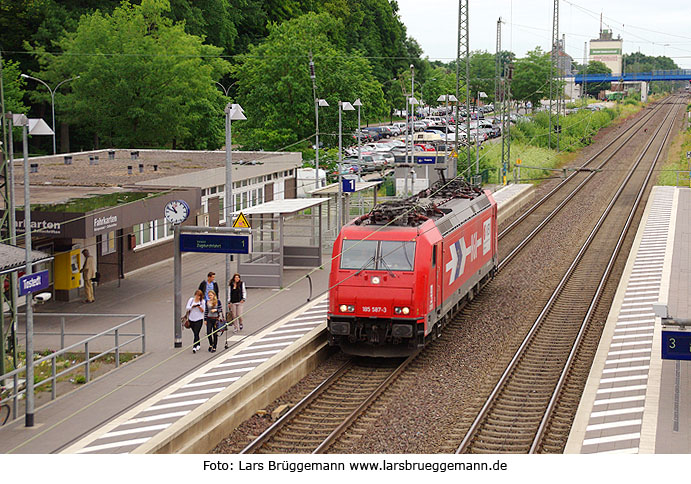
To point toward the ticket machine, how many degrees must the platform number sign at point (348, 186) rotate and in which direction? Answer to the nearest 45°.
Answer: approximately 45° to its right

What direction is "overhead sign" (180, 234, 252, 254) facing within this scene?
toward the camera

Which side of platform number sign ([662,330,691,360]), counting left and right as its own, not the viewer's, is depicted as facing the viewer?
front

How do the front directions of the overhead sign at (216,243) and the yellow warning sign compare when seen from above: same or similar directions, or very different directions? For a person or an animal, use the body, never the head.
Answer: same or similar directions

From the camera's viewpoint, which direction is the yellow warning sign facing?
toward the camera

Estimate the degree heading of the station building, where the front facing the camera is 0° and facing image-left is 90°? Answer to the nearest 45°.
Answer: approximately 315°

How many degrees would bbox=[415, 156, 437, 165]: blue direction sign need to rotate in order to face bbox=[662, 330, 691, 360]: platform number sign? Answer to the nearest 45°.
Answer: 0° — it already faces it

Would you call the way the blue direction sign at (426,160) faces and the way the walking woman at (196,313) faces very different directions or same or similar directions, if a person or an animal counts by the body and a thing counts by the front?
same or similar directions

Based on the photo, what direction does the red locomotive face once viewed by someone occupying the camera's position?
facing the viewer and to the left of the viewer

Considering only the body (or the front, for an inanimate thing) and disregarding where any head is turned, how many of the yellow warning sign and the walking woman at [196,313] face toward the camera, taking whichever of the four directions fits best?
2

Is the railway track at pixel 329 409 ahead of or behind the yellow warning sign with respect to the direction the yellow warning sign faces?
ahead

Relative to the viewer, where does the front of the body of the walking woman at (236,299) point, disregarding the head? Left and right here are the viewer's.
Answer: facing the viewer

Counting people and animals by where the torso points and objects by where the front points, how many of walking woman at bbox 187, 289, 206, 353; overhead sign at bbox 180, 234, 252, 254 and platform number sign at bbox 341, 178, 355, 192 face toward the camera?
3

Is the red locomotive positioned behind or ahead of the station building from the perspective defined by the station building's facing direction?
ahead

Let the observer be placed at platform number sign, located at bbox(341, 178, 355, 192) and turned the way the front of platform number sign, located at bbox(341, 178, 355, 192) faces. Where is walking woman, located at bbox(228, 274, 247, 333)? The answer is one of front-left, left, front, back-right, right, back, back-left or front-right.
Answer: front

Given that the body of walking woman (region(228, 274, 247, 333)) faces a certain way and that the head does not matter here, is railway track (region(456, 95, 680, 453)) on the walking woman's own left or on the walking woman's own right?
on the walking woman's own left

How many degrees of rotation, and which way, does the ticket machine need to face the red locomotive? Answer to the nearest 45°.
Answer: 0° — it already faces it
